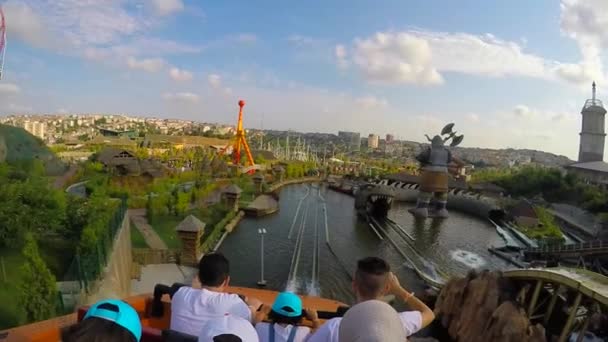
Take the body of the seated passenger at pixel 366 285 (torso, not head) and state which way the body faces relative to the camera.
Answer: away from the camera

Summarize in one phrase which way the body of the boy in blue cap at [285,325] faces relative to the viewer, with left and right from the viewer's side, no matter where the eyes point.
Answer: facing away from the viewer

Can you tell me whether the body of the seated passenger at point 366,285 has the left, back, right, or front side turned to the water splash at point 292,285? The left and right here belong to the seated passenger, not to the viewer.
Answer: front

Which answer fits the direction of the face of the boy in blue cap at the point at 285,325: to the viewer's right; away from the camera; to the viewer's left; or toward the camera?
away from the camera

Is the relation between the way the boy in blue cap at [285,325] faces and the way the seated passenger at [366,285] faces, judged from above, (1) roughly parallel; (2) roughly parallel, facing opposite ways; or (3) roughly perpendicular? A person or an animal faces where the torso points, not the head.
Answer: roughly parallel

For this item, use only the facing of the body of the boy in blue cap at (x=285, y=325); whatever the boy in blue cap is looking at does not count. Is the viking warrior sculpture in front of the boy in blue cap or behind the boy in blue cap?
in front

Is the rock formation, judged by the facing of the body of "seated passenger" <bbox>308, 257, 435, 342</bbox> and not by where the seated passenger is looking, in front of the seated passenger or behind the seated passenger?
in front

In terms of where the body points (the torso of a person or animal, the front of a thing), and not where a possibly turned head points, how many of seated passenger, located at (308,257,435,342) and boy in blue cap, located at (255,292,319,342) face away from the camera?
2

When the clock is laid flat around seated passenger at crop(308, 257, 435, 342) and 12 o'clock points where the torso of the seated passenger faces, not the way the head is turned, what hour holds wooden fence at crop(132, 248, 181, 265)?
The wooden fence is roughly at 11 o'clock from the seated passenger.

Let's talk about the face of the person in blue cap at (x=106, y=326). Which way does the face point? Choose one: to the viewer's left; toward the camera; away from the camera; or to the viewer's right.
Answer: away from the camera
